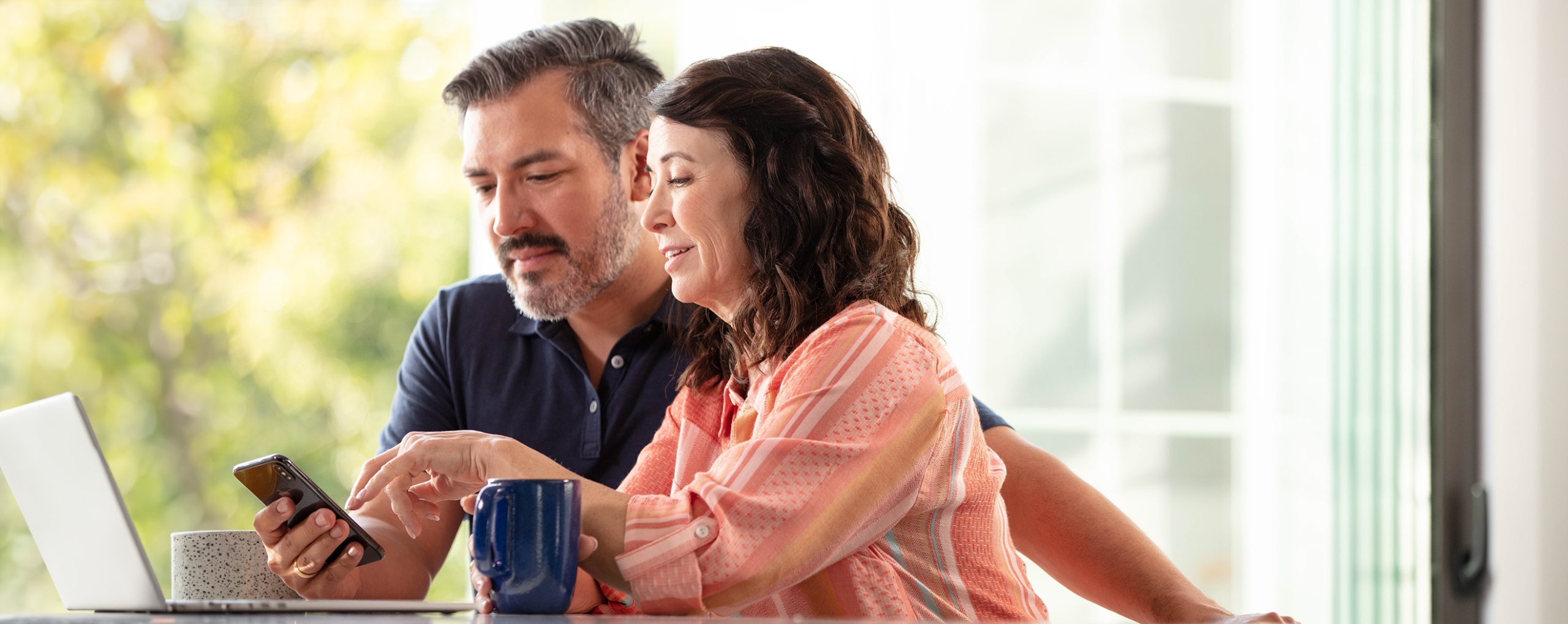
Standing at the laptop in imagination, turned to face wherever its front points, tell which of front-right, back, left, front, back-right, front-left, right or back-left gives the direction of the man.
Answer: front-left

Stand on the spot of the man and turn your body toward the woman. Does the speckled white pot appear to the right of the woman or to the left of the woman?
right

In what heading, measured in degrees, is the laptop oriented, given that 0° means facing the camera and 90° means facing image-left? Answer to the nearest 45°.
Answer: approximately 270°

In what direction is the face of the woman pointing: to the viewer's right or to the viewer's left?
to the viewer's left

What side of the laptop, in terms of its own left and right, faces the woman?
front

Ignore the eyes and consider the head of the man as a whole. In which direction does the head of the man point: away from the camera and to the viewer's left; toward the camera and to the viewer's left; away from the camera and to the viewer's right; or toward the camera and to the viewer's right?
toward the camera and to the viewer's left
